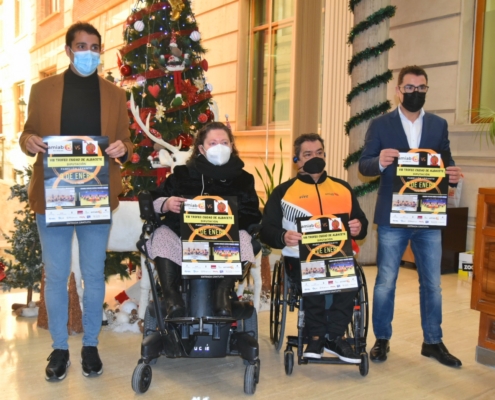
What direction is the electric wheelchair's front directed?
toward the camera

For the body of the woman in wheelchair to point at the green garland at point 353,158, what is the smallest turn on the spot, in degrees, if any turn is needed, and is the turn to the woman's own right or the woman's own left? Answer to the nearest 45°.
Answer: approximately 135° to the woman's own left

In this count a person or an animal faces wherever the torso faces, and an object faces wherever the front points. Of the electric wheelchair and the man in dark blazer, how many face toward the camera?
2

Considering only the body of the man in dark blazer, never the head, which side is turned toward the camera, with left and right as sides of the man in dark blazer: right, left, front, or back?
front

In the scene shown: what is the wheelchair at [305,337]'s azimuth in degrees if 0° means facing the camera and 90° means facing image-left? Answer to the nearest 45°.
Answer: approximately 0°

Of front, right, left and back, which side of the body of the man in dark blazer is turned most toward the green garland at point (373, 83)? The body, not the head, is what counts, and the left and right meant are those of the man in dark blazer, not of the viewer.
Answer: back

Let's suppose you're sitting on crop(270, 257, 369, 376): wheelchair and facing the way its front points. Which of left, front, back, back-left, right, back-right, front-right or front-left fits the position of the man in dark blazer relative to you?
back-left

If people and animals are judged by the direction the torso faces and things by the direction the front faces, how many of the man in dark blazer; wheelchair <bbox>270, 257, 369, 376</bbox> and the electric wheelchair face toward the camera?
3

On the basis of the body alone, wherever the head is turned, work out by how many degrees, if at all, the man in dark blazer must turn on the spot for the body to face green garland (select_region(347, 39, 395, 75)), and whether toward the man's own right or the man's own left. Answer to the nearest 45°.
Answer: approximately 180°

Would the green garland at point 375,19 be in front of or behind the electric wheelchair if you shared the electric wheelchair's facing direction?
behind

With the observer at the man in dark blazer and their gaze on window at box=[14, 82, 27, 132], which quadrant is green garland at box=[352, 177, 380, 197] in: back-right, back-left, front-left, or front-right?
front-right
